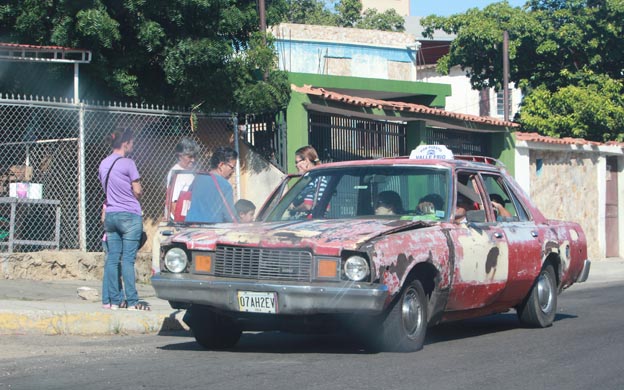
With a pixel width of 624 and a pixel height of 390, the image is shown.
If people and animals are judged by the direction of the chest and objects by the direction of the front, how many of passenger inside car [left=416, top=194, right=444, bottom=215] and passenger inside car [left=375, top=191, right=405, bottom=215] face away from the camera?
0

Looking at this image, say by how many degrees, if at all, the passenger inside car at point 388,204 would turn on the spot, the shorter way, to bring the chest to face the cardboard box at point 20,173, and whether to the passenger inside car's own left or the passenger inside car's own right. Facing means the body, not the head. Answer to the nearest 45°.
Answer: approximately 90° to the passenger inside car's own right

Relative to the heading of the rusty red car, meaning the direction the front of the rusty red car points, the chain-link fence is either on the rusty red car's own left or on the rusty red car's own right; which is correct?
on the rusty red car's own right

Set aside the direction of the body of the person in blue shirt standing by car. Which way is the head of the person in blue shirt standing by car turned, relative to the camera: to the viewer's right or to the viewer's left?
to the viewer's right

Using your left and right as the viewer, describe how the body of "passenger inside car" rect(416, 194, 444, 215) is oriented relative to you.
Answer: facing the viewer and to the left of the viewer

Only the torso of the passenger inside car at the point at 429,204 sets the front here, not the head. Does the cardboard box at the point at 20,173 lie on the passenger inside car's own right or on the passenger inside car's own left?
on the passenger inside car's own right

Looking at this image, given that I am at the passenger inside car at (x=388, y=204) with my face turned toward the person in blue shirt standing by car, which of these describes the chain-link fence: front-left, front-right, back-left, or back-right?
front-right

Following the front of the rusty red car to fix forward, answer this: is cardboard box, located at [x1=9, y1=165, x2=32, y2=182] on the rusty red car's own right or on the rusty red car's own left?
on the rusty red car's own right

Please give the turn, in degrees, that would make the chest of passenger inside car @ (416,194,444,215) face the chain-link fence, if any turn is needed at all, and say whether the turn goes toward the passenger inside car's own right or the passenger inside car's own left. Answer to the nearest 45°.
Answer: approximately 90° to the passenger inside car's own right

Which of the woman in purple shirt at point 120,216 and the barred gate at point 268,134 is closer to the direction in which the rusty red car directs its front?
the woman in purple shirt

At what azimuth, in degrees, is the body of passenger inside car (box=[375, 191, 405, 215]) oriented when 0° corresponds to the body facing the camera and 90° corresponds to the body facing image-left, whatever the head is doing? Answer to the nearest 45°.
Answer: approximately 45°

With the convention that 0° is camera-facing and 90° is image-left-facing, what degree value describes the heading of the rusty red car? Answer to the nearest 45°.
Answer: approximately 45°

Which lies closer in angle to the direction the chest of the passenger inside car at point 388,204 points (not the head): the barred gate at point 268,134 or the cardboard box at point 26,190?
the cardboard box

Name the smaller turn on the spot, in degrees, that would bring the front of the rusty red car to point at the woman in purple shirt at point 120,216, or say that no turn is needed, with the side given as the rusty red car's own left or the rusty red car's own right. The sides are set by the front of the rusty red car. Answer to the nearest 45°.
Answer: approximately 90° to the rusty red car's own right

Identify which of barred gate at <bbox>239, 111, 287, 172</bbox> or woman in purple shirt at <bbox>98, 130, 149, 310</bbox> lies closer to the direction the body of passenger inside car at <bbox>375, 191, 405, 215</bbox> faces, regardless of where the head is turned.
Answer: the woman in purple shirt

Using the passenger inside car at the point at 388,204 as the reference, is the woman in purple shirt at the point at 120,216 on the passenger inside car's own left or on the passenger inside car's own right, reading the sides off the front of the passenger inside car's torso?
on the passenger inside car's own right
